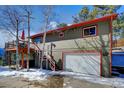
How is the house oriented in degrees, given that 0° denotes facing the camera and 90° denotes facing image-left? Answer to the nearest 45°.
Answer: approximately 45°

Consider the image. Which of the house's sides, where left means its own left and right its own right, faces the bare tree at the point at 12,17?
right
